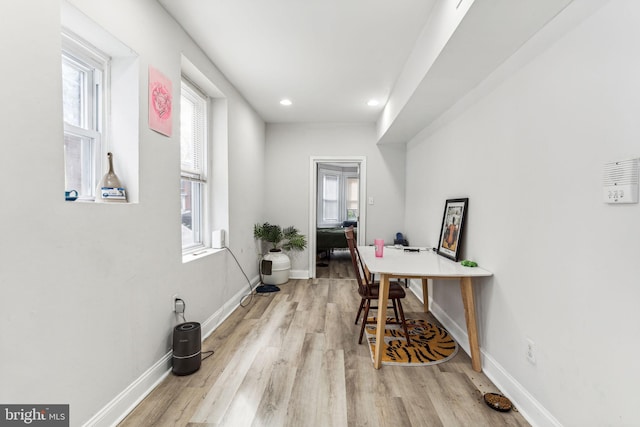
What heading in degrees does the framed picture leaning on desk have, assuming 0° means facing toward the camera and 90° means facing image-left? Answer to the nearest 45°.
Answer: approximately 45°

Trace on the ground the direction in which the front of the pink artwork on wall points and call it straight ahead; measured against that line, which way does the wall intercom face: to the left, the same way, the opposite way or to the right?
the opposite way

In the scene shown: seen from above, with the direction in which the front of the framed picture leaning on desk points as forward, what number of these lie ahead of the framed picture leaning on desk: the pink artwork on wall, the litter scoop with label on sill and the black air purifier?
3

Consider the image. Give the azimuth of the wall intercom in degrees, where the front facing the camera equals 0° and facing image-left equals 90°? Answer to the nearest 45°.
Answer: approximately 45°

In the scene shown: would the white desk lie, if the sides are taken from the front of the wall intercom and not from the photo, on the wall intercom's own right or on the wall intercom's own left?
on the wall intercom's own right

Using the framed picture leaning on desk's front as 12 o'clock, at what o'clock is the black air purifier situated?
The black air purifier is roughly at 12 o'clock from the framed picture leaning on desk.

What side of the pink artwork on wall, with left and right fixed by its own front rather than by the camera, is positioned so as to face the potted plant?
left

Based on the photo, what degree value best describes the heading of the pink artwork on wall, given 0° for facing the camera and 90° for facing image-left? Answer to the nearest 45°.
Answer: approximately 315°
